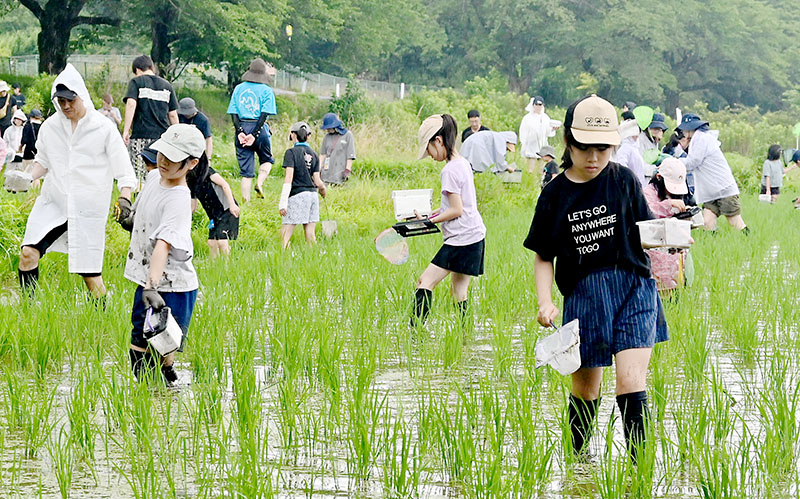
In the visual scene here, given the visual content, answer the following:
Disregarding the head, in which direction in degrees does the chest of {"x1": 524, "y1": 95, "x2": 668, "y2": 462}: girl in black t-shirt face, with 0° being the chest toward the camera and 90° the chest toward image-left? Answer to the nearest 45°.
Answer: approximately 0°

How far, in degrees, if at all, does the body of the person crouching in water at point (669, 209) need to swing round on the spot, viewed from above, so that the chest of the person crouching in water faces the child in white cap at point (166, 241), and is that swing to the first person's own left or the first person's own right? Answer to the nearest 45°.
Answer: approximately 90° to the first person's own right

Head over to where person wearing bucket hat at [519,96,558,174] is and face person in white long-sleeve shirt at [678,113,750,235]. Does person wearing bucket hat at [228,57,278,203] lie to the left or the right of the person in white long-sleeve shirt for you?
right

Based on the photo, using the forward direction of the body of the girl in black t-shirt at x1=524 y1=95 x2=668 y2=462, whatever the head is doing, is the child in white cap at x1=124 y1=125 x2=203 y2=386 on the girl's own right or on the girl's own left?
on the girl's own right

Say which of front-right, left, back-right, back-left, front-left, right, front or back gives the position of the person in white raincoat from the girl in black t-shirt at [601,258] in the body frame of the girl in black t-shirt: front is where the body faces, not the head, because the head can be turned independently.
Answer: back-right

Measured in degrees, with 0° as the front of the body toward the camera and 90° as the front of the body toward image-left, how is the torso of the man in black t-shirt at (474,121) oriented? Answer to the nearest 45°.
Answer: approximately 0°

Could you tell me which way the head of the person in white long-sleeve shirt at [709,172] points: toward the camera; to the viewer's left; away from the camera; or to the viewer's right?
to the viewer's left

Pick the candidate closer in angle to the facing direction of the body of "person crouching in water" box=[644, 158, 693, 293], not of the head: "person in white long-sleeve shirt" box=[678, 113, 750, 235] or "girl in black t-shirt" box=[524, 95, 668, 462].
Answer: the girl in black t-shirt

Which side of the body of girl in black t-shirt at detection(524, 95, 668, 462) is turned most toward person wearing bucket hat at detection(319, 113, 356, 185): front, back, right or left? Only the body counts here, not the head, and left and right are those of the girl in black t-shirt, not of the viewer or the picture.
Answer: back
